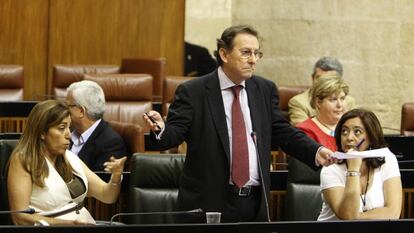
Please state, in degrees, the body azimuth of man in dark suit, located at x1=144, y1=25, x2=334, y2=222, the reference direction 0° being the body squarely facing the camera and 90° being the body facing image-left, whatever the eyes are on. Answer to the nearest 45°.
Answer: approximately 315°

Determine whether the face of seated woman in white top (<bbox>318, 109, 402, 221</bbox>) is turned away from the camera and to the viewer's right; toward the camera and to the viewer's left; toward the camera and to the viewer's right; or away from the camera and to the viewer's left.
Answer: toward the camera and to the viewer's left

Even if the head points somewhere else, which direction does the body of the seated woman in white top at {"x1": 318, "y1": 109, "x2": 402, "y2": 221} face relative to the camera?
toward the camera

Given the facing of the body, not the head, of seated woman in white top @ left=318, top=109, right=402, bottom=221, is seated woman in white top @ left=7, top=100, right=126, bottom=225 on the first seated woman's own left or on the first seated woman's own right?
on the first seated woman's own right

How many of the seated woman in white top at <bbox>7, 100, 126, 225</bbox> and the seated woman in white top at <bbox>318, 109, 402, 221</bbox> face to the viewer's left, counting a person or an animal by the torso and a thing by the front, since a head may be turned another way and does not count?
0

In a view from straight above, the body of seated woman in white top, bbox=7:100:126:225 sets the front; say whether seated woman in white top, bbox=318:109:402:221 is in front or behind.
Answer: in front

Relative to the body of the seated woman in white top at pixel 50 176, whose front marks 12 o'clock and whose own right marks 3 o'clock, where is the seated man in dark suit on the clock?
The seated man in dark suit is roughly at 8 o'clock from the seated woman in white top.

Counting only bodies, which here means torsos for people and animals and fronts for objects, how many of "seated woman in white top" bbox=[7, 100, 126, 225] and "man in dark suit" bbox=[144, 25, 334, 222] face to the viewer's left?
0

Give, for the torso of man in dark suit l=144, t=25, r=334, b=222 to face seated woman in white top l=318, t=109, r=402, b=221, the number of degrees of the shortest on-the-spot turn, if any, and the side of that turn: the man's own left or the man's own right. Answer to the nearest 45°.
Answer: approximately 45° to the man's own left

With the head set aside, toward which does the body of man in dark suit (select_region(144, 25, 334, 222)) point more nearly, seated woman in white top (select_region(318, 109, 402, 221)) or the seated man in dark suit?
the seated woman in white top

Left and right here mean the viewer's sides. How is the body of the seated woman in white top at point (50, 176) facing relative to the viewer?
facing the viewer and to the right of the viewer
